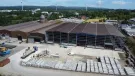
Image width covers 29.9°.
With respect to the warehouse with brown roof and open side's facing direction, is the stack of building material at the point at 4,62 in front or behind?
in front

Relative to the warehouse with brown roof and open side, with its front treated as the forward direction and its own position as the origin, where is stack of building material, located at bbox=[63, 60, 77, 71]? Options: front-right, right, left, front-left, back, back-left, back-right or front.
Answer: front

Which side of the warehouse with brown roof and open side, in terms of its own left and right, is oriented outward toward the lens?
front

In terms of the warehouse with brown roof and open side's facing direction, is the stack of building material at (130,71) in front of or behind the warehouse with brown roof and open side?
in front

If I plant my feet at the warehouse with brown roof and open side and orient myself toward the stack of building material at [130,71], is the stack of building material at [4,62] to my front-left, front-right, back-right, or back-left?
front-right

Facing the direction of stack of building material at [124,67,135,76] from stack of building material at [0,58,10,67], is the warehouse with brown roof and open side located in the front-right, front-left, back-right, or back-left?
front-left

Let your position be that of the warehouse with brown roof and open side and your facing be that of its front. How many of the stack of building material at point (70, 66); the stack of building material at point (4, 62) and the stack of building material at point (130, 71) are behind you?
0
